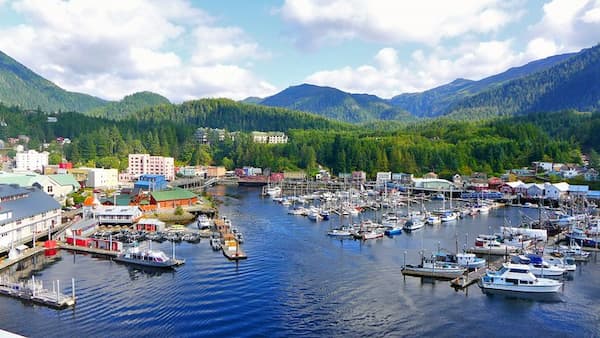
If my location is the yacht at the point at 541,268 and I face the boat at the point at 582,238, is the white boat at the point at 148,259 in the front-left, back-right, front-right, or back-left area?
back-left

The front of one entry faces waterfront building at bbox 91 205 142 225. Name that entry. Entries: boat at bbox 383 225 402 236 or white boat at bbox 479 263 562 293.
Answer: the boat

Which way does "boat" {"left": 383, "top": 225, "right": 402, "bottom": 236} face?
to the viewer's left

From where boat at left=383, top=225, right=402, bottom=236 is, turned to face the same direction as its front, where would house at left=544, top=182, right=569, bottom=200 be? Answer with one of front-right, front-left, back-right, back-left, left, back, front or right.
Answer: back-right

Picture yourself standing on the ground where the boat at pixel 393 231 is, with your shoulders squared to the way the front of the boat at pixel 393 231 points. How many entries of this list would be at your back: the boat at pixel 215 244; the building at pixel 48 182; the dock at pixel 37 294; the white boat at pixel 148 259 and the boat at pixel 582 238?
1
